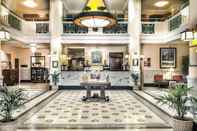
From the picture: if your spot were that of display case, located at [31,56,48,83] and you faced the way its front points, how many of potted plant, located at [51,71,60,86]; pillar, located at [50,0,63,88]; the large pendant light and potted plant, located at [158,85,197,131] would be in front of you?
4

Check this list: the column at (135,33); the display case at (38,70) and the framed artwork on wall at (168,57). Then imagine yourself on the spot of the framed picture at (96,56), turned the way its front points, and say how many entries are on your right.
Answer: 1

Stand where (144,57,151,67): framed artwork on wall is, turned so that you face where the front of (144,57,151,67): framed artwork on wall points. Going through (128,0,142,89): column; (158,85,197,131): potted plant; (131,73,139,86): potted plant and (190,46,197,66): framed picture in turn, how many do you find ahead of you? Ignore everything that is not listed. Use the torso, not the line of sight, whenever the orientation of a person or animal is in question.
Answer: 4

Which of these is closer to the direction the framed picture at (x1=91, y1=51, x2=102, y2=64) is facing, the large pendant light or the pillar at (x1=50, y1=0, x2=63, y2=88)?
the large pendant light

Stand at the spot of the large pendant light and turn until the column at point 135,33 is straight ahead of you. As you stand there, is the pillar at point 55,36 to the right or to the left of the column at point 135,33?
left

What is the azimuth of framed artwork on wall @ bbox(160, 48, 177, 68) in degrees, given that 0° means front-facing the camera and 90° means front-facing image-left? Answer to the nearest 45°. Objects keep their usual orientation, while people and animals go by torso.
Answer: approximately 0°

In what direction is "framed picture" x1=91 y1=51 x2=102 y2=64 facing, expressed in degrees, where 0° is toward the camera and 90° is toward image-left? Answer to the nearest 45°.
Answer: approximately 0°
